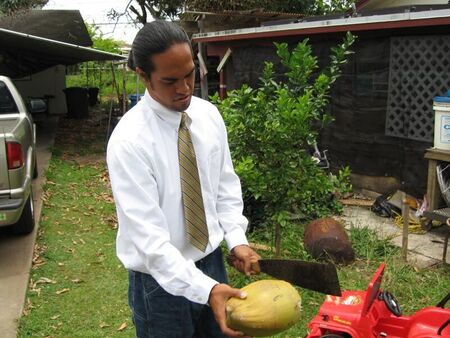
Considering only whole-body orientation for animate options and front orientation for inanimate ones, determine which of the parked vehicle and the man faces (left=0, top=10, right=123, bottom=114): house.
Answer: the parked vehicle

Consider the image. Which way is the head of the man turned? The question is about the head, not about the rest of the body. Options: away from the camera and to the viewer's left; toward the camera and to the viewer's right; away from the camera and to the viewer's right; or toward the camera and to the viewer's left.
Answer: toward the camera and to the viewer's right

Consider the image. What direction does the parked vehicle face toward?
away from the camera

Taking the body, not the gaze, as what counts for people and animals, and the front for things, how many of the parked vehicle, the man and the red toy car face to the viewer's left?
1

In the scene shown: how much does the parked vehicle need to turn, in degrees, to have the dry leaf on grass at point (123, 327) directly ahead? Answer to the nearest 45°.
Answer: approximately 180°

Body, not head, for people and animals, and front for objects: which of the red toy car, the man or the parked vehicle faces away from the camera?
the parked vehicle

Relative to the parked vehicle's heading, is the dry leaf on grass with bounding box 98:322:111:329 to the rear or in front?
to the rear

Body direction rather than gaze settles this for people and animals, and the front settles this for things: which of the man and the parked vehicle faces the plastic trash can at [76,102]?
the parked vehicle

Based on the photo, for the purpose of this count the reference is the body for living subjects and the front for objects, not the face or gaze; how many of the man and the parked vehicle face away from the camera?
1

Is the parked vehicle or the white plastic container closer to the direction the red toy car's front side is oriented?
the parked vehicle

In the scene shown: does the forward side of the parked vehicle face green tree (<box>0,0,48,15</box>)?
yes

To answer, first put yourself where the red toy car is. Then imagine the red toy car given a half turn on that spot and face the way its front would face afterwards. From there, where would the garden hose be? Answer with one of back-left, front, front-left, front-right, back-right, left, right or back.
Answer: left

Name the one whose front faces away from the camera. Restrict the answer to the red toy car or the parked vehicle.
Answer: the parked vehicle

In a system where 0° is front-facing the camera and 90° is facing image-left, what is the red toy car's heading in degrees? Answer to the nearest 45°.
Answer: approximately 90°
